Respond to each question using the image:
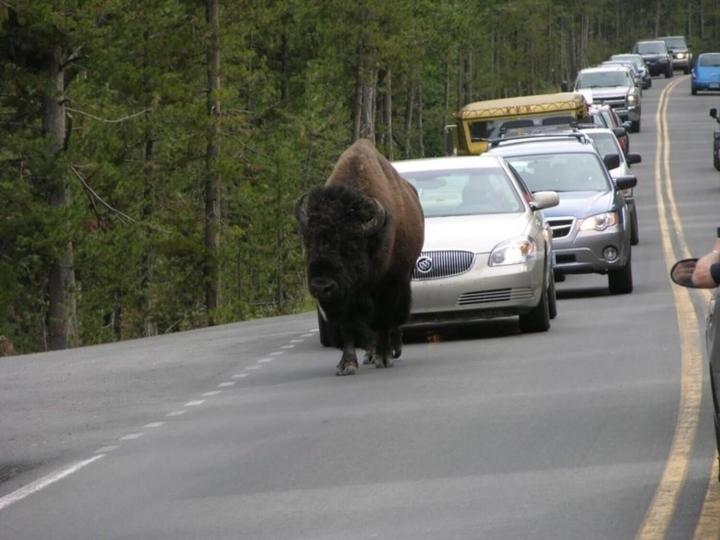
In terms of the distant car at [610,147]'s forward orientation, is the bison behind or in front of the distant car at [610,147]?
in front

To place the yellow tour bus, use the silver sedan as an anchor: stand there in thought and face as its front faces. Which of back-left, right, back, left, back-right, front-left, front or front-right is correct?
back

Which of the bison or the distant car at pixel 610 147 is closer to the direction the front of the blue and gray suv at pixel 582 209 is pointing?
the bison

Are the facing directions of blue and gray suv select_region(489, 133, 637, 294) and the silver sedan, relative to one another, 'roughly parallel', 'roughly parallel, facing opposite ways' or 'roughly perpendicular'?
roughly parallel

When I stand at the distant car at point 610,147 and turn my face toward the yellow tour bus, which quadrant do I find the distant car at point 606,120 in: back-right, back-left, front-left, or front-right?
front-right

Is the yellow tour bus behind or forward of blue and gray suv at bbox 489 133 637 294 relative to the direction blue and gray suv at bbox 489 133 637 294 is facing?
behind

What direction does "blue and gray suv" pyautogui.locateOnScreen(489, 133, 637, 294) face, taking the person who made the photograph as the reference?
facing the viewer

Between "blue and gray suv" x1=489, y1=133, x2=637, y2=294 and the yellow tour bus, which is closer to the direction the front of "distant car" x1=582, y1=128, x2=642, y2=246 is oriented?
the blue and gray suv

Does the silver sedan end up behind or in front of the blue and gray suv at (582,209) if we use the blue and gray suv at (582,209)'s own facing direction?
in front

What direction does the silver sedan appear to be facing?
toward the camera

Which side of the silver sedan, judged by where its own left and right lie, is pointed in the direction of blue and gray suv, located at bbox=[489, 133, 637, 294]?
back

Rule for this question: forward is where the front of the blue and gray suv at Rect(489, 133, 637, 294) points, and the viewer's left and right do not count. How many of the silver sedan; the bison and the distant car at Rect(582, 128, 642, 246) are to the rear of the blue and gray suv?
1

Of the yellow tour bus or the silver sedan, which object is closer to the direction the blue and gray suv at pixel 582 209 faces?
the silver sedan

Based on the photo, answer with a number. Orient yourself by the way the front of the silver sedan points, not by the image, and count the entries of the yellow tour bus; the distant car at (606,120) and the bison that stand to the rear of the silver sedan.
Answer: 2

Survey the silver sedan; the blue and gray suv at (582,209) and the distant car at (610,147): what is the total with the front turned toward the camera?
3

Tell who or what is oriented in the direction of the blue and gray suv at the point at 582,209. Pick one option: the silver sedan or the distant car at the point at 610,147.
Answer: the distant car

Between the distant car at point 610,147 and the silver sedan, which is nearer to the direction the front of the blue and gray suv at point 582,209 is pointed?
the silver sedan
